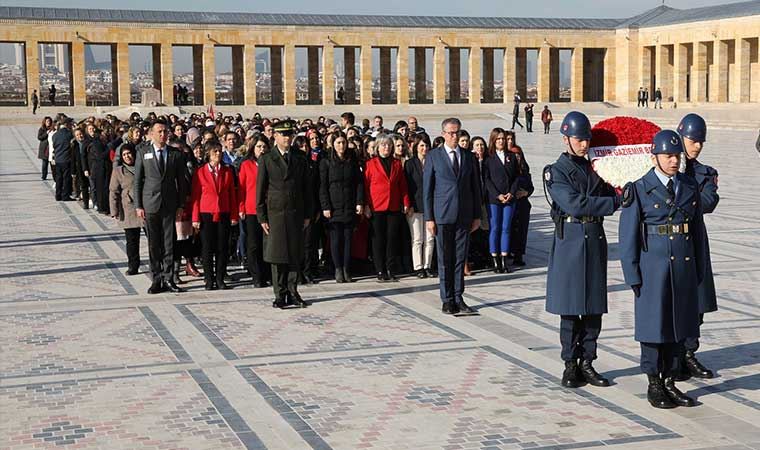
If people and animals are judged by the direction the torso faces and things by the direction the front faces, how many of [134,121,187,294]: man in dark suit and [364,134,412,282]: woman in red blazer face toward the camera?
2

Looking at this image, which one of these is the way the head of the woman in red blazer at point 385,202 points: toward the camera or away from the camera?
toward the camera

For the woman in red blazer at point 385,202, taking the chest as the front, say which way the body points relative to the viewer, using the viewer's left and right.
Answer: facing the viewer

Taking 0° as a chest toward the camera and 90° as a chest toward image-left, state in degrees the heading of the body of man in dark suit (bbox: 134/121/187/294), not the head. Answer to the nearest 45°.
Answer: approximately 0°

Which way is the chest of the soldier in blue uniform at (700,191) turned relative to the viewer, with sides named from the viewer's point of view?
facing the viewer and to the right of the viewer

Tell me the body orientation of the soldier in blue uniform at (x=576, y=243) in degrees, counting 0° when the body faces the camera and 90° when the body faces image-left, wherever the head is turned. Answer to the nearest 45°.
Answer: approximately 315°

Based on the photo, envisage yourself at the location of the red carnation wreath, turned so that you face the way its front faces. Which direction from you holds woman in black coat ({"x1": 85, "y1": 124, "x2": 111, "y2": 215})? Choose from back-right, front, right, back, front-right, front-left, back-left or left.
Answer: back-right

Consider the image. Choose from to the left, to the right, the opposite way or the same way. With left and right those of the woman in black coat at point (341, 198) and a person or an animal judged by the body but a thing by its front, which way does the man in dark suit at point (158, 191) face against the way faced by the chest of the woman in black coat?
the same way

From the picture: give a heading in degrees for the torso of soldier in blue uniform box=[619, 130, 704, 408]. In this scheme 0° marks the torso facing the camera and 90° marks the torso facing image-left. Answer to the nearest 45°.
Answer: approximately 315°

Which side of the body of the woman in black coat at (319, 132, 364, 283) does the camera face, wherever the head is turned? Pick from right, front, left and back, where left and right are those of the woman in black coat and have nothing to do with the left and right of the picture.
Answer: front

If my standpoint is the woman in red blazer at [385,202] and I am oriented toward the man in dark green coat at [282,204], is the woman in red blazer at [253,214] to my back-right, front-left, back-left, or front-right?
front-right

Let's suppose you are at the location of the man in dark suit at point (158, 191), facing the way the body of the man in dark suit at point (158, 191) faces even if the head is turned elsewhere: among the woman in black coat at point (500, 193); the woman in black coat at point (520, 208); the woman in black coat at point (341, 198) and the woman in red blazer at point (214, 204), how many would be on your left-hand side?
4

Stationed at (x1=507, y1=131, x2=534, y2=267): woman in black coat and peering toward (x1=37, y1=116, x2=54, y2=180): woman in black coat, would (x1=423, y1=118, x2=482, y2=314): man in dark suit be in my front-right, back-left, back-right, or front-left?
back-left

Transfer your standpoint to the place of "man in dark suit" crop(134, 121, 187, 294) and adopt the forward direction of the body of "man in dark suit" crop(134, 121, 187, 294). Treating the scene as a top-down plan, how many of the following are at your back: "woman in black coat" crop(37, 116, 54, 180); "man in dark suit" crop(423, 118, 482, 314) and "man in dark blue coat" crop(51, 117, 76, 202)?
2
